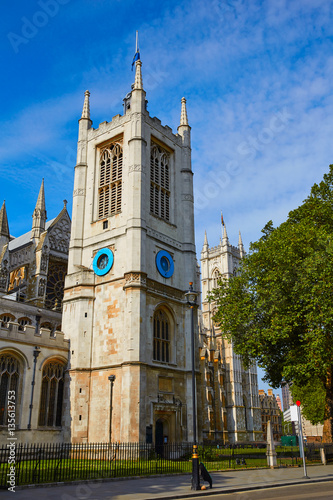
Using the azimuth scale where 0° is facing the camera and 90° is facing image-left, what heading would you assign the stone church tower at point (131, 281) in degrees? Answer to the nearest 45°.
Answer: approximately 315°
